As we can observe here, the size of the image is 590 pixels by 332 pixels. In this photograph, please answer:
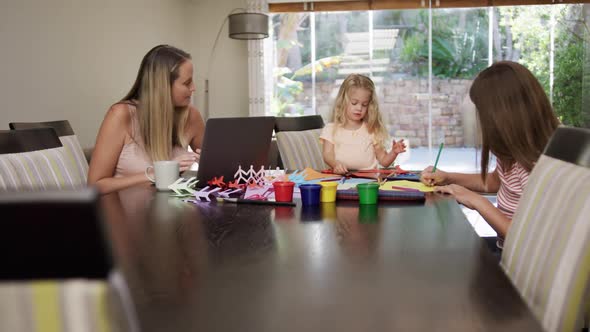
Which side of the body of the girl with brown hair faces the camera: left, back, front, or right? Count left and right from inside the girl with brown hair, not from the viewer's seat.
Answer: left

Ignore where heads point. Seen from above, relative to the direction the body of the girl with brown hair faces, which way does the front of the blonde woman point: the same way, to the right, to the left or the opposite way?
the opposite way

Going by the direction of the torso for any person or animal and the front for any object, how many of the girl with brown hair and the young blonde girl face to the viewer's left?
1

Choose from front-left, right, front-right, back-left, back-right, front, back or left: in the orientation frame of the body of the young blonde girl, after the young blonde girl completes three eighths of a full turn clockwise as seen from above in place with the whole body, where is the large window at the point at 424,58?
front-right

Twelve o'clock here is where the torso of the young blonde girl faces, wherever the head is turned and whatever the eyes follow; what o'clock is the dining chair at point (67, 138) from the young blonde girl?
The dining chair is roughly at 3 o'clock from the young blonde girl.

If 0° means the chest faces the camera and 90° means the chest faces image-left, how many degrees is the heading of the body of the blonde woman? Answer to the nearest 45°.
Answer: approximately 315°

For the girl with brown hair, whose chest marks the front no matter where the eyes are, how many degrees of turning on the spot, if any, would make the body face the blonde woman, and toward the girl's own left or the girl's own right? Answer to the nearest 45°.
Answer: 0° — they already face them

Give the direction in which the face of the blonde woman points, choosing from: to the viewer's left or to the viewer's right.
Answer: to the viewer's right

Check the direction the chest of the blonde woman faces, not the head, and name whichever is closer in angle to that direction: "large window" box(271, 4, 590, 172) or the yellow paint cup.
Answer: the yellow paint cup

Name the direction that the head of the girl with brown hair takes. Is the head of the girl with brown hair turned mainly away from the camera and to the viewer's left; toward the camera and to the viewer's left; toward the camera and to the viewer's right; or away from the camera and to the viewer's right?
away from the camera and to the viewer's left

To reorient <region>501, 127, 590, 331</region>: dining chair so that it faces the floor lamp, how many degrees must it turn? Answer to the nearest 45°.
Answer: approximately 90° to its right
